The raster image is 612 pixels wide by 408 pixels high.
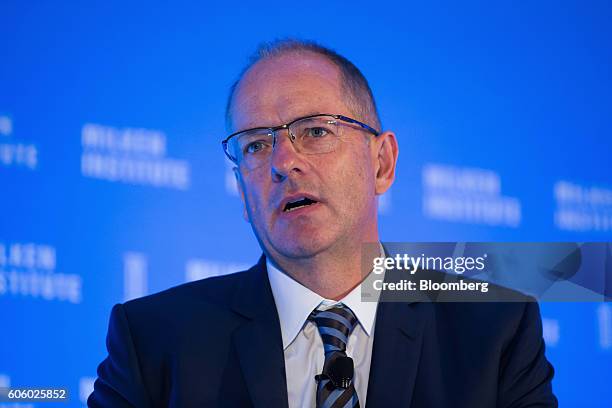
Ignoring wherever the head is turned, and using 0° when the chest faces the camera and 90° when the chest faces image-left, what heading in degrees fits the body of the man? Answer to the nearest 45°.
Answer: approximately 0°

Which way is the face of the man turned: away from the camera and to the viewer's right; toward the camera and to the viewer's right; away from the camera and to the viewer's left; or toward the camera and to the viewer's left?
toward the camera and to the viewer's left
